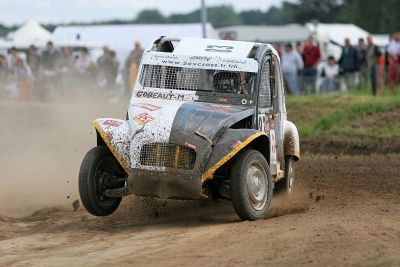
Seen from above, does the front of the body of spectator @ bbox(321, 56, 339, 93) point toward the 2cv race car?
yes

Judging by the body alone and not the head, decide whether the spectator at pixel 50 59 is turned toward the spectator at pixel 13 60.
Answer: no

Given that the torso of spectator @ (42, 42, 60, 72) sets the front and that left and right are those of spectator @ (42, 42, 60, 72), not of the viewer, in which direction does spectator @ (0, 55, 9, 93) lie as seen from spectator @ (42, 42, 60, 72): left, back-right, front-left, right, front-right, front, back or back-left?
right

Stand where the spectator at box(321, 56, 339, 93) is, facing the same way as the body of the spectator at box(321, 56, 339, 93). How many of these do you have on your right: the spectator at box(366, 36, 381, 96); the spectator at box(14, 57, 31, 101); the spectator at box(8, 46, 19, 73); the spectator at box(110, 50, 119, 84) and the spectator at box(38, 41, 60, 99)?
4

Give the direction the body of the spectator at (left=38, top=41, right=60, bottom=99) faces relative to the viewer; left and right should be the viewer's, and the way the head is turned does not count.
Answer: facing the viewer

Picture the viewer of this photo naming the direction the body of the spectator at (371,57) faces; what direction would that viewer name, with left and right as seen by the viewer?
facing the viewer and to the left of the viewer

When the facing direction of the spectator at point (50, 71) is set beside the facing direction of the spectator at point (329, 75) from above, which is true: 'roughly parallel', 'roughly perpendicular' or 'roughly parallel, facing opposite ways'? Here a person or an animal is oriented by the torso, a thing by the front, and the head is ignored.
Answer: roughly parallel

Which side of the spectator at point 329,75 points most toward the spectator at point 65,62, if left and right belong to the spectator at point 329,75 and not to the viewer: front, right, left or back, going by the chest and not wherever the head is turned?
right

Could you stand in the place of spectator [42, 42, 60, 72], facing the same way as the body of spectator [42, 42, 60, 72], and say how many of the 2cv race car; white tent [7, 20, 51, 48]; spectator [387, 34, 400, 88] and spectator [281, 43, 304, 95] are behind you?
1

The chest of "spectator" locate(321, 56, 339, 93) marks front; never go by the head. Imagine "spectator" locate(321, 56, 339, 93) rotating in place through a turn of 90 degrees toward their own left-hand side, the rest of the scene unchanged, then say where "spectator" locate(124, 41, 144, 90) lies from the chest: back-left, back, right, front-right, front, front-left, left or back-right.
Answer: back

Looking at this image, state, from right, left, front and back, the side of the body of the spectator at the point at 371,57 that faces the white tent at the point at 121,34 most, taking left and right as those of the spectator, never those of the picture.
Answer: right

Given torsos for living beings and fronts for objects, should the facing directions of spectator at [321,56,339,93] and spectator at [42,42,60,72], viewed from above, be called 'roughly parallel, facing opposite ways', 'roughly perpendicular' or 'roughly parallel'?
roughly parallel

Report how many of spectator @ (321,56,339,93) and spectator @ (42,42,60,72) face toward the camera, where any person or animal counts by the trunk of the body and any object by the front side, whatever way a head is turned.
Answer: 2

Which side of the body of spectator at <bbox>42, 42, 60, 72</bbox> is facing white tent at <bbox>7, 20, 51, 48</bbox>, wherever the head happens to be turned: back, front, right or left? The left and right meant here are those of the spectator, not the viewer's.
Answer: back

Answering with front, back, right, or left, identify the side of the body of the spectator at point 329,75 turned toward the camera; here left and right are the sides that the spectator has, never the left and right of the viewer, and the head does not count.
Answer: front
